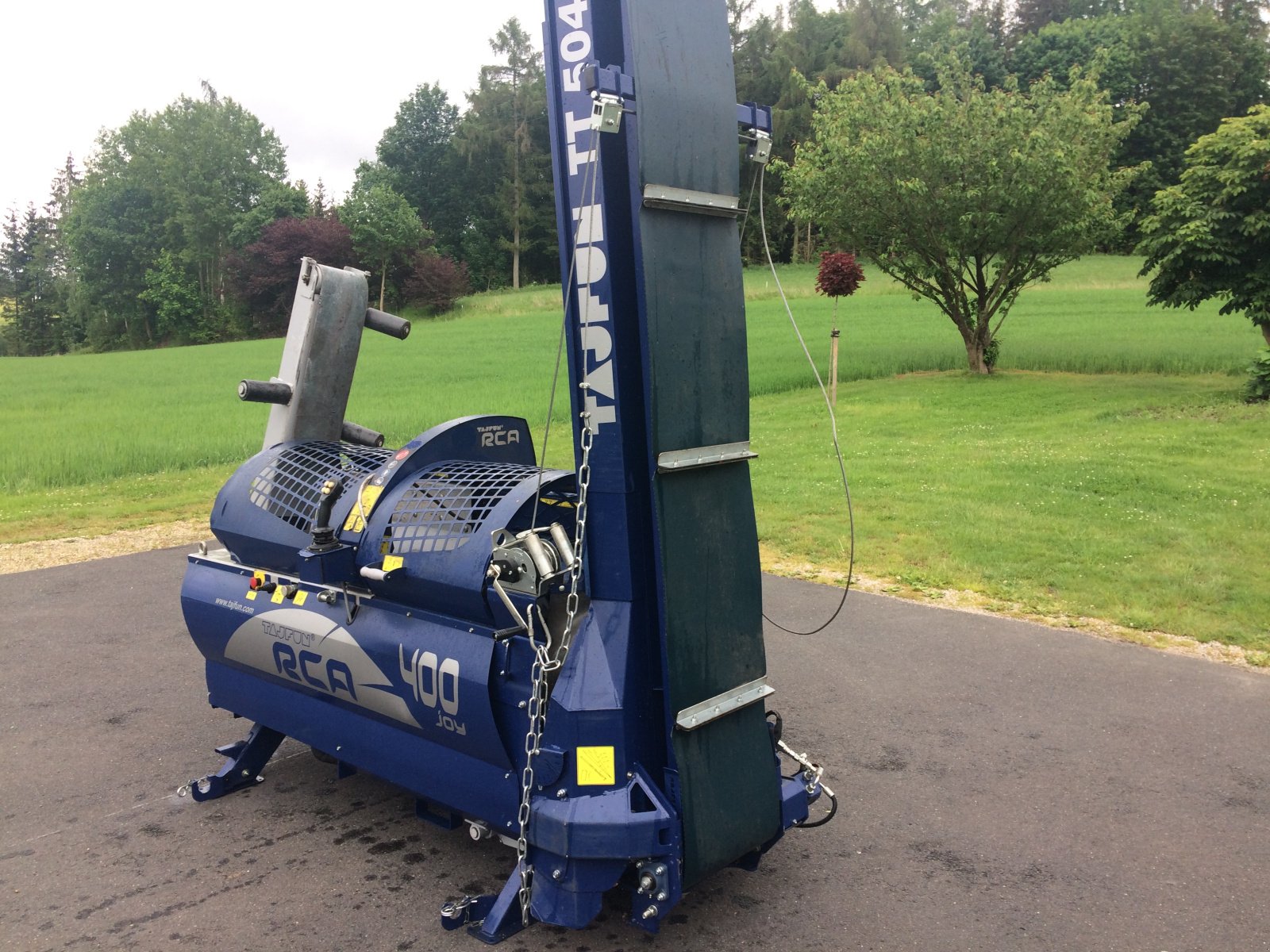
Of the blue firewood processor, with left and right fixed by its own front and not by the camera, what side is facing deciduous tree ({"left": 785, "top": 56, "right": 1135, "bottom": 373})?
back

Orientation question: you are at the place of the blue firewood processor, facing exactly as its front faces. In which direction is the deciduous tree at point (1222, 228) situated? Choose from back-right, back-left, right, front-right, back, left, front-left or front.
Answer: back

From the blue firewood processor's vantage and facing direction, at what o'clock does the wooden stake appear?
The wooden stake is roughly at 5 o'clock from the blue firewood processor.

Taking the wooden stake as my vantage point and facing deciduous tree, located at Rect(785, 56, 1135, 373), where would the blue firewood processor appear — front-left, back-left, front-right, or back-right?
back-right

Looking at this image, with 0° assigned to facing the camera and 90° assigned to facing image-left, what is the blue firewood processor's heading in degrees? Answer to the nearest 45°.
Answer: approximately 45°
